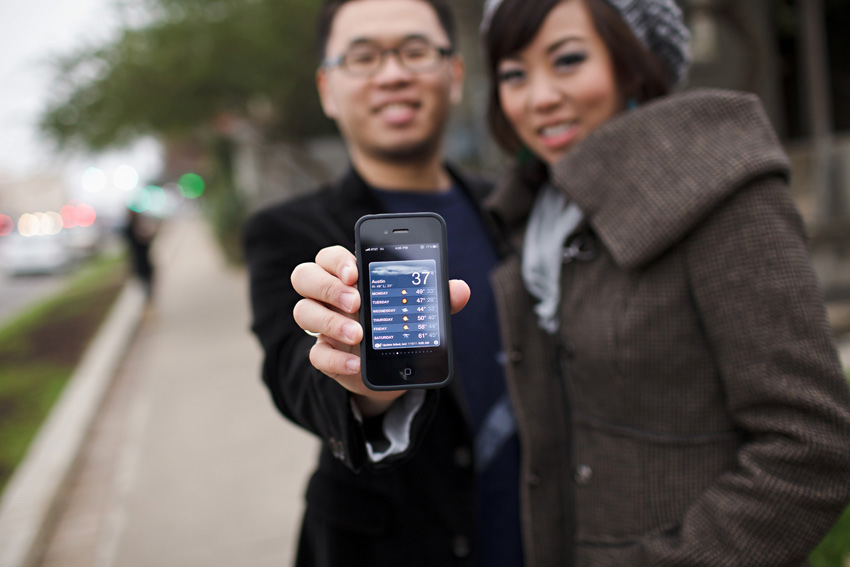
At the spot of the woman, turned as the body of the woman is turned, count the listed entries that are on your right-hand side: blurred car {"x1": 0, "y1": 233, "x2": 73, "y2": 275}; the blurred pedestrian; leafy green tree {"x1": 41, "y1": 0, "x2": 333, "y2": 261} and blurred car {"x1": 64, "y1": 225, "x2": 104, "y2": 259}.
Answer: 4

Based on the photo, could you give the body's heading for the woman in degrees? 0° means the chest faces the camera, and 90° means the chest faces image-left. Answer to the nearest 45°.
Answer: approximately 45°

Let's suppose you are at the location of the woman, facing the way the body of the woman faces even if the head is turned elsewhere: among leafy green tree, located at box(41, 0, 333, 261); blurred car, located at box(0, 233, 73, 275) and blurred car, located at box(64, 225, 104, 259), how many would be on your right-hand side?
3

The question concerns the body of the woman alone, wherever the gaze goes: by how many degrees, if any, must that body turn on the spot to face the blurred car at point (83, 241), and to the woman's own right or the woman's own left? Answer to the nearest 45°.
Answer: approximately 90° to the woman's own right

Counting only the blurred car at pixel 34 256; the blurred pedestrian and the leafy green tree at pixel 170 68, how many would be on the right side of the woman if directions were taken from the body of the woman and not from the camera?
3

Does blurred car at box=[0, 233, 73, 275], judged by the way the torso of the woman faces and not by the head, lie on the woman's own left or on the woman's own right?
on the woman's own right

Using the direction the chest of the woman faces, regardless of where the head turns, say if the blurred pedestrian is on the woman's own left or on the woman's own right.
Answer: on the woman's own right

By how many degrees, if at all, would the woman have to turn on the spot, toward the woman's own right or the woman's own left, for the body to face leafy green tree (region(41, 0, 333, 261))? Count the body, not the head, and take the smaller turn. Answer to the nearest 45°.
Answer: approximately 90° to the woman's own right
